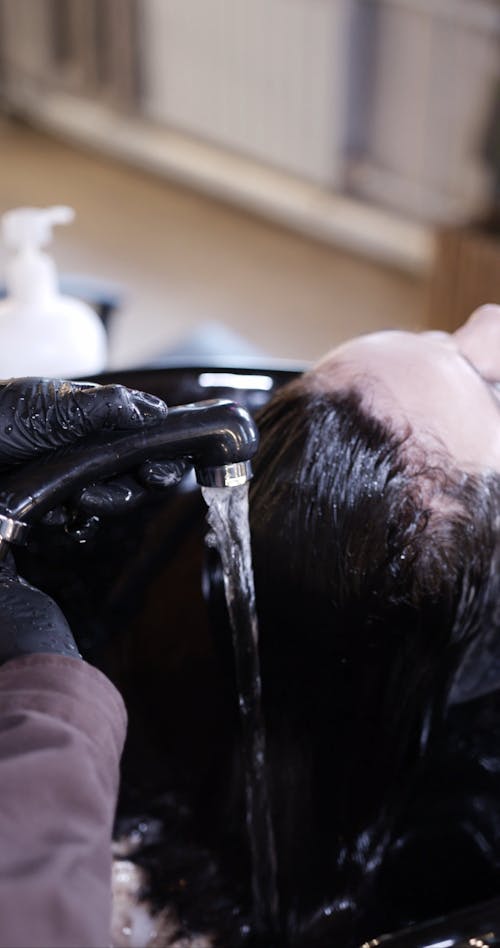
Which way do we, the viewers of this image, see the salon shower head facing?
facing to the right of the viewer

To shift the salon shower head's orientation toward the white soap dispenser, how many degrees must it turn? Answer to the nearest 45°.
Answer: approximately 90° to its left
